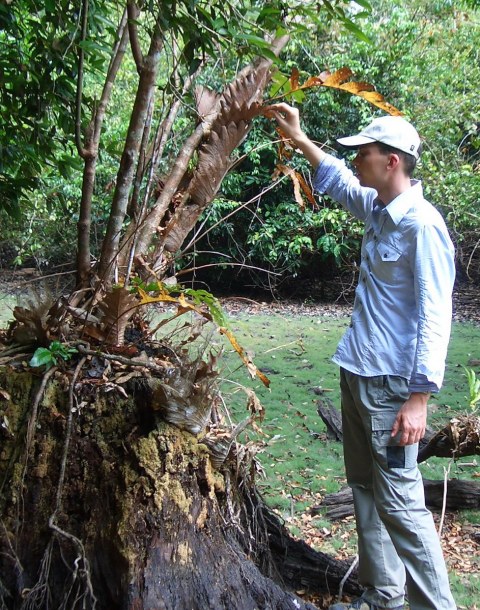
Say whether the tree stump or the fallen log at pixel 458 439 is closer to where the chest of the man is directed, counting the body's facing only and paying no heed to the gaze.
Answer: the tree stump

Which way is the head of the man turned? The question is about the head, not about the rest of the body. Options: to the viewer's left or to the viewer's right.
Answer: to the viewer's left

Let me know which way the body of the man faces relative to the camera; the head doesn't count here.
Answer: to the viewer's left
